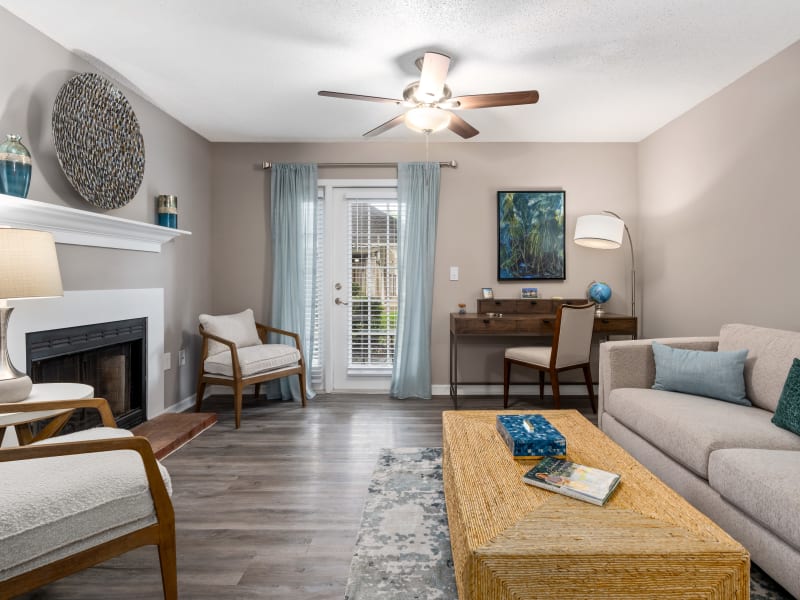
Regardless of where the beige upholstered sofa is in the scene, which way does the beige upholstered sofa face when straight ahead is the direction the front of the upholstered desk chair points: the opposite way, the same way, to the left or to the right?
to the left

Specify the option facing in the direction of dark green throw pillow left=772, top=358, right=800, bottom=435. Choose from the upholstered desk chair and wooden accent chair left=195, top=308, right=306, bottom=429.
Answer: the wooden accent chair

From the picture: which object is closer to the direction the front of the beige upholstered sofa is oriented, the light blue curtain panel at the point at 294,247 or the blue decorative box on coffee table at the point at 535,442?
the blue decorative box on coffee table

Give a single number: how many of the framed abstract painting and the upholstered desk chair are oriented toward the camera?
1

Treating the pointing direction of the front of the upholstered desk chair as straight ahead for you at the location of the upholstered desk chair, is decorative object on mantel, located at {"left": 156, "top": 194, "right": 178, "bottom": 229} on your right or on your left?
on your left

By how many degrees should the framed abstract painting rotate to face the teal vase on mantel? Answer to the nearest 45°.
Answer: approximately 45° to its right

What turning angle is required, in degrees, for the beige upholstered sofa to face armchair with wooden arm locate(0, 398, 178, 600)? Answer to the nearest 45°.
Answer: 0° — it already faces it

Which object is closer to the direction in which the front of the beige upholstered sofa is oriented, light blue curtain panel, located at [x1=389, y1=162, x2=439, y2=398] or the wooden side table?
the wooden side table

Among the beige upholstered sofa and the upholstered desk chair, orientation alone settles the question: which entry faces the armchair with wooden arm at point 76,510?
the beige upholstered sofa

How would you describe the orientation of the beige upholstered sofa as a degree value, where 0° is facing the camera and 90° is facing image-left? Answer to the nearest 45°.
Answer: approximately 45°

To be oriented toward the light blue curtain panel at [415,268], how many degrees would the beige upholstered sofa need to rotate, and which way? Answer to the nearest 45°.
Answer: approximately 90° to its right

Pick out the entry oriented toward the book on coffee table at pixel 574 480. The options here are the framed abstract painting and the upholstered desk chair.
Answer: the framed abstract painting

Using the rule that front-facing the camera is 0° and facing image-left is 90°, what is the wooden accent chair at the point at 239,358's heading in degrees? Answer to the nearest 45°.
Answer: approximately 315°
